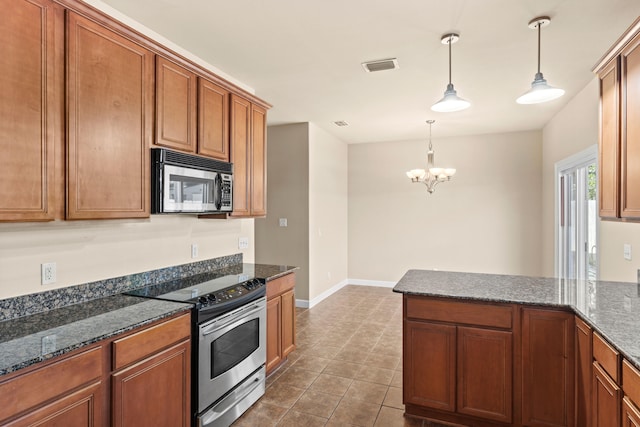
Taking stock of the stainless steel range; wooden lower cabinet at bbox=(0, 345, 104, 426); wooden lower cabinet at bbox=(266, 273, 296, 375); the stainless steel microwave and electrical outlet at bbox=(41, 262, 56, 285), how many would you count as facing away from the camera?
0

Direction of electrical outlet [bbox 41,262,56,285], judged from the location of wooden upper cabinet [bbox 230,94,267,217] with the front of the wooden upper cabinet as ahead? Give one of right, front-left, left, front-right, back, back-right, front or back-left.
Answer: right

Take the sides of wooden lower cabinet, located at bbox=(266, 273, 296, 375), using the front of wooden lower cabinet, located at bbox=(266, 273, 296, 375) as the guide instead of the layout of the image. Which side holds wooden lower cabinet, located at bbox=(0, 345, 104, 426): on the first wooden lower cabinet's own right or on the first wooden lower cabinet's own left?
on the first wooden lower cabinet's own right

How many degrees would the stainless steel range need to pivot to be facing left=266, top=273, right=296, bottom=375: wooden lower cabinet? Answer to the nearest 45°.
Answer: approximately 90° to its left

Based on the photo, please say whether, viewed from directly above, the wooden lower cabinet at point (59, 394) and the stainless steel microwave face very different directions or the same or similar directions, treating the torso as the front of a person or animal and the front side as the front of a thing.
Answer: same or similar directions

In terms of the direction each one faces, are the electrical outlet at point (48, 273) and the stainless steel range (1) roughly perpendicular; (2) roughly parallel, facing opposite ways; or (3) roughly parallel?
roughly parallel

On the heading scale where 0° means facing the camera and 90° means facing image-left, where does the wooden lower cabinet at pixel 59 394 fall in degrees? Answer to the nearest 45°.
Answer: approximately 315°

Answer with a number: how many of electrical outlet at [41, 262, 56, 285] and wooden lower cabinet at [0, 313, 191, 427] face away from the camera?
0

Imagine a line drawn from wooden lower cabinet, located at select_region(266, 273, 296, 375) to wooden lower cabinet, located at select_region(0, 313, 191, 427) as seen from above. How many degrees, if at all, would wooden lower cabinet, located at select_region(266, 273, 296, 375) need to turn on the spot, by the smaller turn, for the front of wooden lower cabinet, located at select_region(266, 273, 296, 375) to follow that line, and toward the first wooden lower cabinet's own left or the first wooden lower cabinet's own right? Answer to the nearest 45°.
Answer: approximately 90° to the first wooden lower cabinet's own right

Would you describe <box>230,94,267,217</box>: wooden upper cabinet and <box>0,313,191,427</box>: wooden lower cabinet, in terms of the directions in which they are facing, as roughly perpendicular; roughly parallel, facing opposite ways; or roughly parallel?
roughly parallel

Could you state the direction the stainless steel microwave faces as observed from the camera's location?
facing the viewer and to the right of the viewer

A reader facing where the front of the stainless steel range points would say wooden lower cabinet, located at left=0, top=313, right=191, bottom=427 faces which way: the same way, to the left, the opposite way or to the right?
the same way

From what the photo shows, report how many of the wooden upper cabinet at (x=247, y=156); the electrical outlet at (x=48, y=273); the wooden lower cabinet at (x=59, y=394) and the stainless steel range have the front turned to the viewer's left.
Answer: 0

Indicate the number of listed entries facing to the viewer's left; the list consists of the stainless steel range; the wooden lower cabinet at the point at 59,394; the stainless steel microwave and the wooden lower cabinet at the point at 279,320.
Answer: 0

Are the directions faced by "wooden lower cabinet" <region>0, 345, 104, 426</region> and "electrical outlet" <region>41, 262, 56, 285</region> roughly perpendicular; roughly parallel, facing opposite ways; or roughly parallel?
roughly parallel
